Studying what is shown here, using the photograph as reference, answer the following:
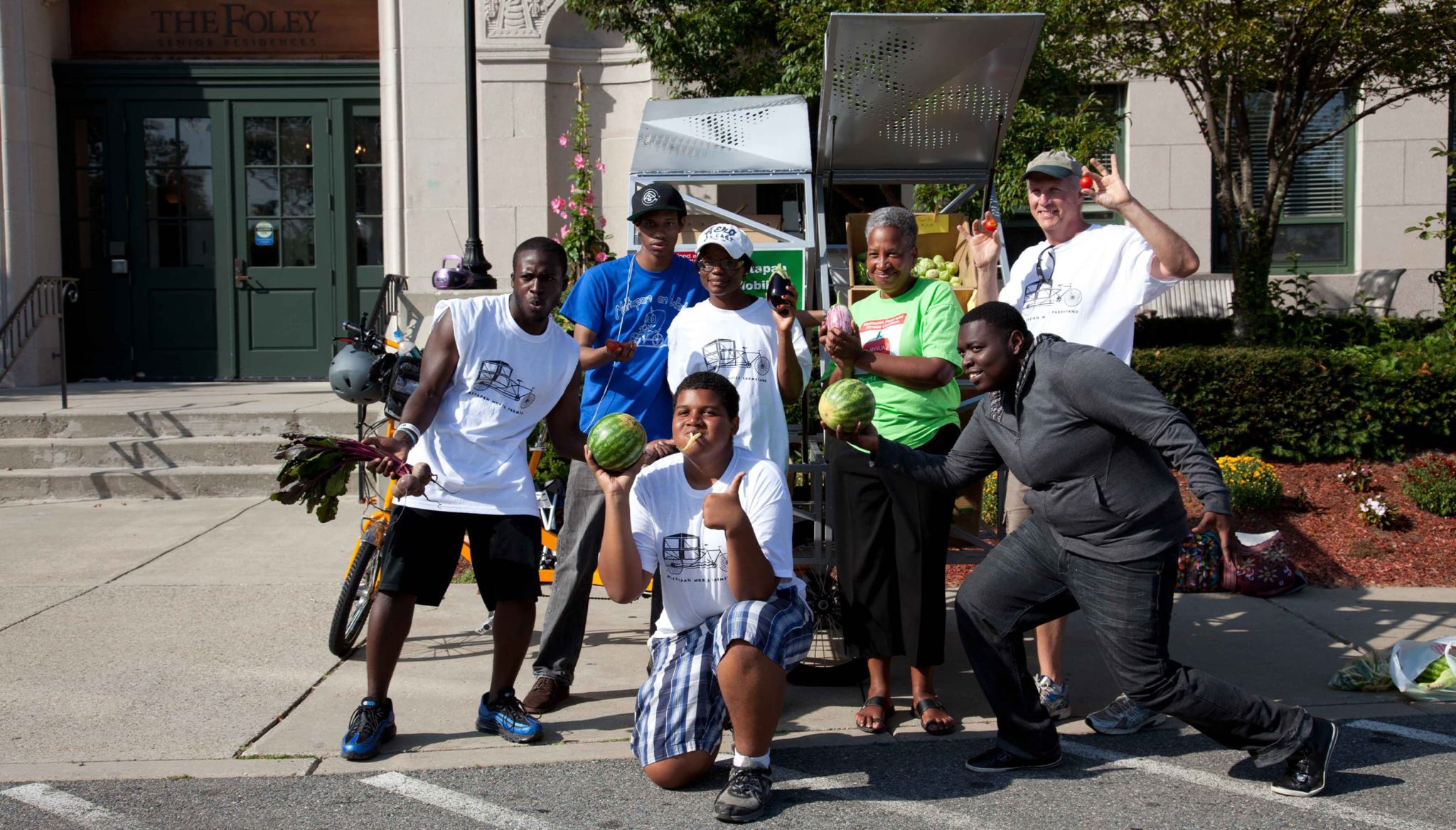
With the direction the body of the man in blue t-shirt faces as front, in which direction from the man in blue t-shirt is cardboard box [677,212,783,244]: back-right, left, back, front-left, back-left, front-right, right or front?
back

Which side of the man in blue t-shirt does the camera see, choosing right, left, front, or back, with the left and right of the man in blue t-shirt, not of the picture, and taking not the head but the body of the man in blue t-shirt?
front

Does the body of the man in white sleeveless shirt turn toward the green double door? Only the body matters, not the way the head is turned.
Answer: no

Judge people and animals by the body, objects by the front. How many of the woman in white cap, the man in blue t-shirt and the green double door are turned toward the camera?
3

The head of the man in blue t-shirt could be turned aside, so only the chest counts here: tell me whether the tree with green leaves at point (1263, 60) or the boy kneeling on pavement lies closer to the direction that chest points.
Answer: the boy kneeling on pavement

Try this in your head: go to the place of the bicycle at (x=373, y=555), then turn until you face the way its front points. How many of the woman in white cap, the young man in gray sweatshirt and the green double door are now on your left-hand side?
2

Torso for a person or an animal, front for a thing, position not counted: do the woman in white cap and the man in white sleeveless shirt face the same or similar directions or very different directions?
same or similar directions

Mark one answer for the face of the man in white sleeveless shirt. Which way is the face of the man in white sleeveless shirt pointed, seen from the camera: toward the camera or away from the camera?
toward the camera

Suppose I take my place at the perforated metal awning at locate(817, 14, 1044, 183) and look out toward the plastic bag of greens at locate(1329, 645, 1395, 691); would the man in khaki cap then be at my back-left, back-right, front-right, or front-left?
front-right

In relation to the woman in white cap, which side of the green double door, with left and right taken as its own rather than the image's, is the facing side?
front

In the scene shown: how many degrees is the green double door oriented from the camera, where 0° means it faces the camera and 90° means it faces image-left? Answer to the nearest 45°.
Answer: approximately 0°

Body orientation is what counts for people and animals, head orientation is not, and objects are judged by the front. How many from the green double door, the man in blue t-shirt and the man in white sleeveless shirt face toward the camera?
3

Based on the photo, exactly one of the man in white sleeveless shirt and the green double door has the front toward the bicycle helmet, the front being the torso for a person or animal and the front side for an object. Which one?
the green double door

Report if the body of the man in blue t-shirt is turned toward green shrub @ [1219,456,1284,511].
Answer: no

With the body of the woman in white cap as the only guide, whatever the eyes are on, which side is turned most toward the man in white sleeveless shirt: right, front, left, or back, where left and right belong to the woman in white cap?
right

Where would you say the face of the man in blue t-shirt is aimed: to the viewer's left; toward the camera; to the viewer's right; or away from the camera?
toward the camera

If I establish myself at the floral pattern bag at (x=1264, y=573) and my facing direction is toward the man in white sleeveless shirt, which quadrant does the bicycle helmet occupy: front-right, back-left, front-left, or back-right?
front-right

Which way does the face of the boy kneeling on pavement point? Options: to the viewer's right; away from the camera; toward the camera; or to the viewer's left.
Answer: toward the camera

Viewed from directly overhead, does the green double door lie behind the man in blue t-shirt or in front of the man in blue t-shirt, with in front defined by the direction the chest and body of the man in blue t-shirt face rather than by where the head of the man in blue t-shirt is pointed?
behind

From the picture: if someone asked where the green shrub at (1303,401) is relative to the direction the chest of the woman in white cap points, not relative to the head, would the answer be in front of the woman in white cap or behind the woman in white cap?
behind
